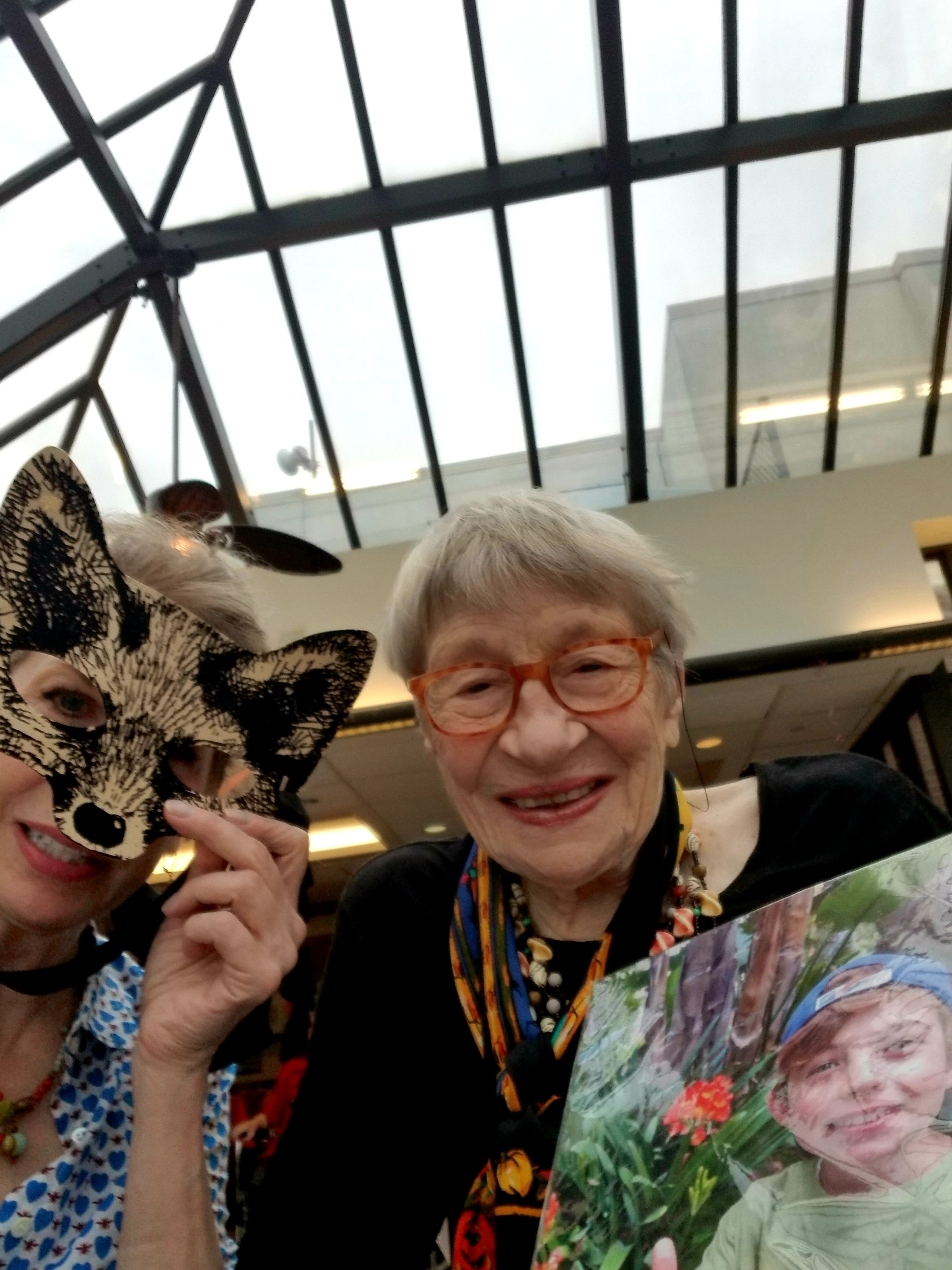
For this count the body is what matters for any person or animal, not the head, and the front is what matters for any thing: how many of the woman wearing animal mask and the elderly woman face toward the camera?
2

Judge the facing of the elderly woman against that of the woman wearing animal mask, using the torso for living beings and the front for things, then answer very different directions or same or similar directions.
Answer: same or similar directions

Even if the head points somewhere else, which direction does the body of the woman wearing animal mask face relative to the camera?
toward the camera

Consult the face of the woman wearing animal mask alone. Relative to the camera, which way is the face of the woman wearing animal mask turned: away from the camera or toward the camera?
toward the camera

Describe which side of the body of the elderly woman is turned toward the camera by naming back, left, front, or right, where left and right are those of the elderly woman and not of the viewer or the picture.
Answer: front
